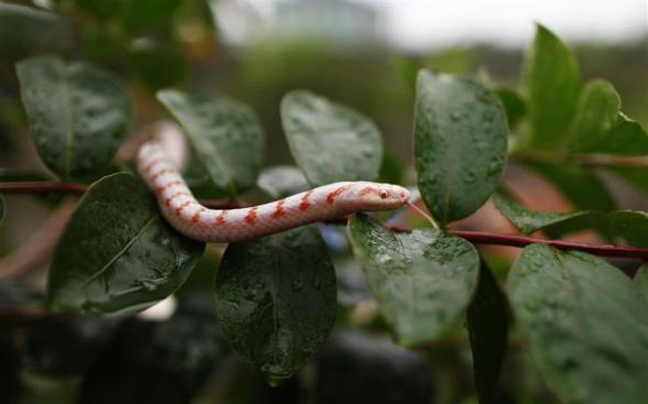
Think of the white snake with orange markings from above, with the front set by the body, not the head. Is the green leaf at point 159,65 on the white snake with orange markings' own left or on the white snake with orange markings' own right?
on the white snake with orange markings' own left

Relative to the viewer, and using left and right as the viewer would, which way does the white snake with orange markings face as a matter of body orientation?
facing to the right of the viewer
